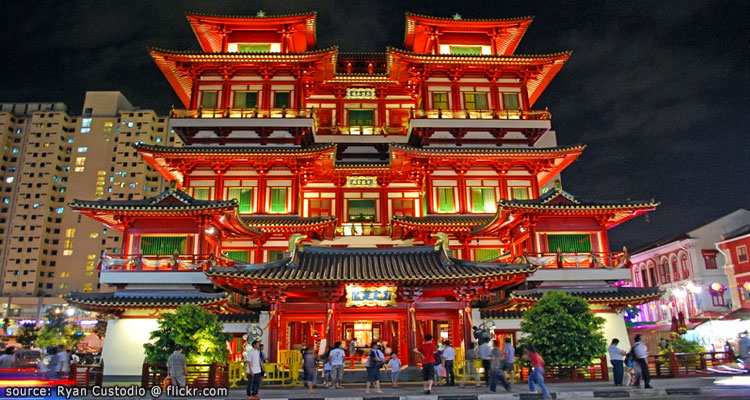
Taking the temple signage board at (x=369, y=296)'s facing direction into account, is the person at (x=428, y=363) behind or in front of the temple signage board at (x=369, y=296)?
in front

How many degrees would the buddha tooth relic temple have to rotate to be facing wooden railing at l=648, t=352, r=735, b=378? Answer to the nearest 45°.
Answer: approximately 45° to its left

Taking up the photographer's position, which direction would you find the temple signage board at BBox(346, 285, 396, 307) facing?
facing the viewer
